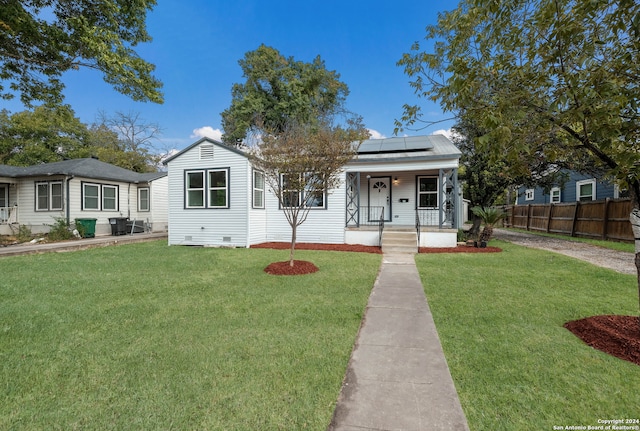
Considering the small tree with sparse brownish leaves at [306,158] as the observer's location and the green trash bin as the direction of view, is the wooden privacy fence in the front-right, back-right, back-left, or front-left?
back-right

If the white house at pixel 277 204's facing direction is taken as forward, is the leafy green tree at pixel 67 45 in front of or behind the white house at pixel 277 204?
in front

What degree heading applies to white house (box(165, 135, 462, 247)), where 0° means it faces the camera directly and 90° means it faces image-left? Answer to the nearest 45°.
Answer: approximately 0°

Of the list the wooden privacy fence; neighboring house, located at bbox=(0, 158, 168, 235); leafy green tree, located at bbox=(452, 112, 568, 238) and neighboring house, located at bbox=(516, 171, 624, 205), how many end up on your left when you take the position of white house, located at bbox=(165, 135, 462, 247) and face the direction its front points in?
3

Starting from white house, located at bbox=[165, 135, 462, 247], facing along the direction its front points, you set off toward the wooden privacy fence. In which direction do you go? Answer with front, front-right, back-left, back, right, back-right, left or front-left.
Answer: left

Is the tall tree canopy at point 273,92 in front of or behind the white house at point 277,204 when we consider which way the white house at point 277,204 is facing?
behind

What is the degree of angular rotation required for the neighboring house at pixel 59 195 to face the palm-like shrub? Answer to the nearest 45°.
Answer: approximately 90° to its left

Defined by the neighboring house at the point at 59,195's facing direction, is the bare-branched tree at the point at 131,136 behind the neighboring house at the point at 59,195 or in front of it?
behind

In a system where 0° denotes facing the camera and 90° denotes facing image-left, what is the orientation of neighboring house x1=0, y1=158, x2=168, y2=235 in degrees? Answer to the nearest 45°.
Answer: approximately 45°

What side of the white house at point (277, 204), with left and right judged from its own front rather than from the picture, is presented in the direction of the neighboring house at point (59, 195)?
right

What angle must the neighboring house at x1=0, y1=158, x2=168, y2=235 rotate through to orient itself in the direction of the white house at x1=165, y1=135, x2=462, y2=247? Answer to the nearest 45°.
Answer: approximately 90° to its left
